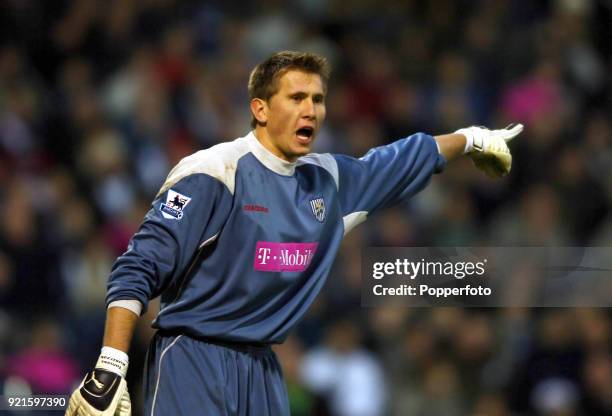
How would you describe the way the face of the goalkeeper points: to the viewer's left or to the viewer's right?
to the viewer's right

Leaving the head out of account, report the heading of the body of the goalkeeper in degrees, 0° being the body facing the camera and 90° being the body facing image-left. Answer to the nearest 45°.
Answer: approximately 315°
